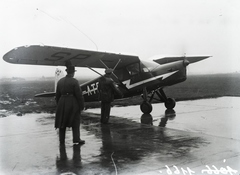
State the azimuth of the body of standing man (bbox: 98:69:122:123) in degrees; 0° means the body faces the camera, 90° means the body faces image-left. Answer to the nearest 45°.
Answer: approximately 225°

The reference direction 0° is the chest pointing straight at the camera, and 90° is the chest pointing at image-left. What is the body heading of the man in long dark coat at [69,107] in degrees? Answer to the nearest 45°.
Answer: approximately 225°

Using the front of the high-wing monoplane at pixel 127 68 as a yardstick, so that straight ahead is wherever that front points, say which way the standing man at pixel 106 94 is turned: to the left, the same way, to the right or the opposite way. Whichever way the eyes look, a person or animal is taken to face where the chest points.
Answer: to the left

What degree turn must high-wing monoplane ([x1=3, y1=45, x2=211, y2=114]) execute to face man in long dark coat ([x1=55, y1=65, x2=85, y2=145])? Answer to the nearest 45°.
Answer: approximately 45° to its right

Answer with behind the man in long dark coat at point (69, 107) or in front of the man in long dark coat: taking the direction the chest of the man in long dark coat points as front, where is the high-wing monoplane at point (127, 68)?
in front
